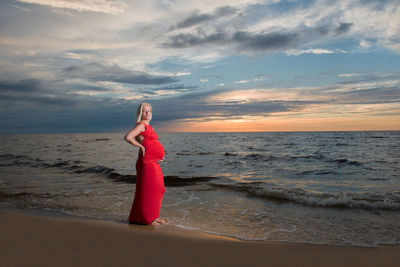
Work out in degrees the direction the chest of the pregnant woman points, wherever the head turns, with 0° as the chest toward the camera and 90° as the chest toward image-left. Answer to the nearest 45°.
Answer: approximately 270°
